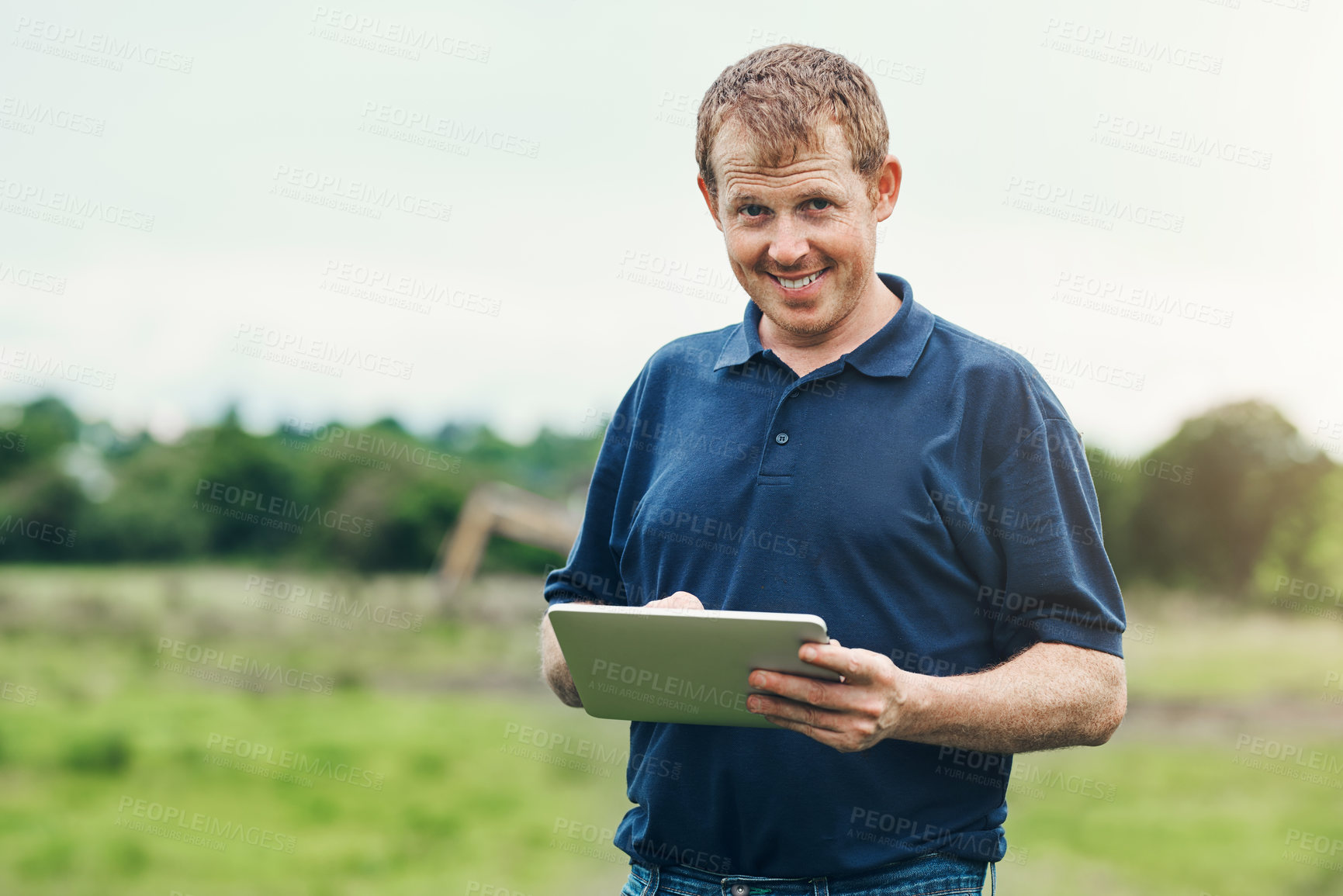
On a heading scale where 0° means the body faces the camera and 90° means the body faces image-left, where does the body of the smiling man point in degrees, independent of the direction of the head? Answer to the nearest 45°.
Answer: approximately 45°
